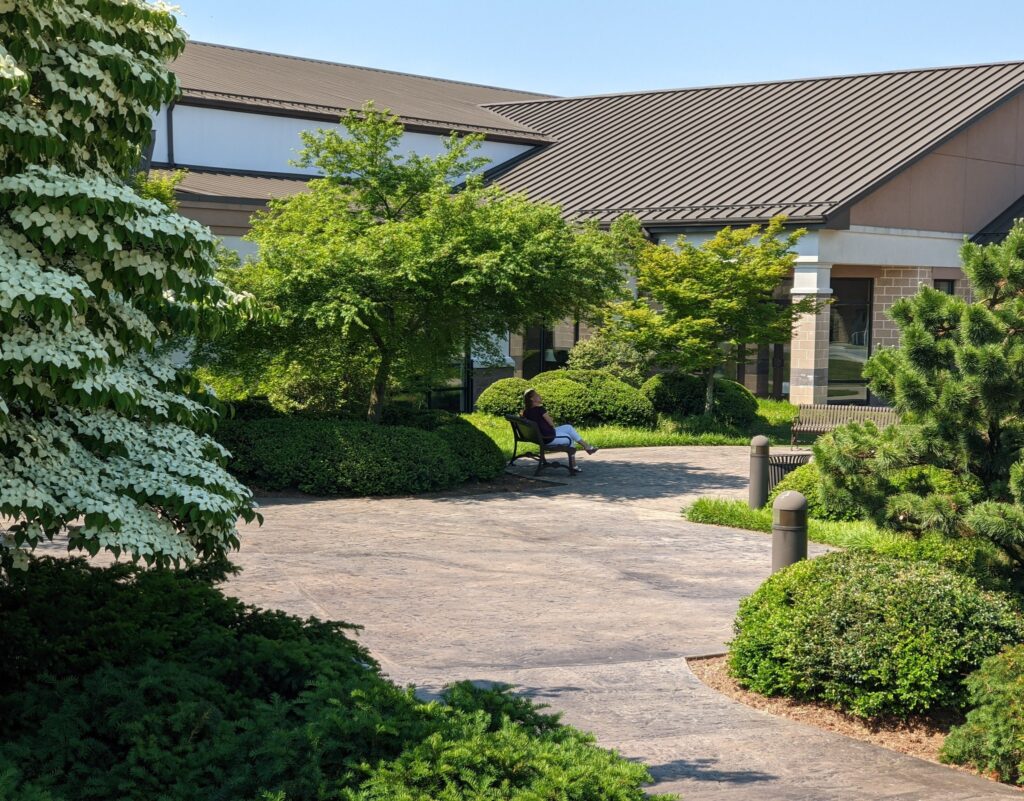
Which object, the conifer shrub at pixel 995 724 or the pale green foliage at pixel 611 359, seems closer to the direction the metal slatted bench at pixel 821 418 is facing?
the conifer shrub

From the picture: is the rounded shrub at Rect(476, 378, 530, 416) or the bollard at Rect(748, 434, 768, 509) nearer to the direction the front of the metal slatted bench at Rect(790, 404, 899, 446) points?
the bollard

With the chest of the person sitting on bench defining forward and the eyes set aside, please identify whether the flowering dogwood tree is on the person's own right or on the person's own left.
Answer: on the person's own right

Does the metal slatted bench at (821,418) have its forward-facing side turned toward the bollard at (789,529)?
yes

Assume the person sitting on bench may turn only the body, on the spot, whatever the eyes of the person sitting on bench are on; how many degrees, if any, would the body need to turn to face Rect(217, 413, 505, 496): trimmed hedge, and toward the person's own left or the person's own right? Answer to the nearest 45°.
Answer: approximately 135° to the person's own right

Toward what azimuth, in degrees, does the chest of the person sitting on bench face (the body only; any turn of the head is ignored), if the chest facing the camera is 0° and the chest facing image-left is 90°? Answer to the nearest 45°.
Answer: approximately 270°

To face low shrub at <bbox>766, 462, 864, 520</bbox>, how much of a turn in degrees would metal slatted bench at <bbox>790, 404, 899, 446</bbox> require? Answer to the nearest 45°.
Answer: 0° — it already faces it
